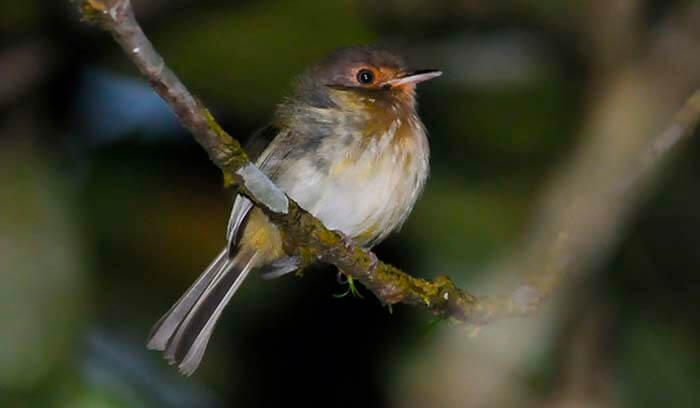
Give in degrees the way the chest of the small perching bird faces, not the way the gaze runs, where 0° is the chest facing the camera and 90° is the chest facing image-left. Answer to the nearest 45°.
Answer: approximately 315°
